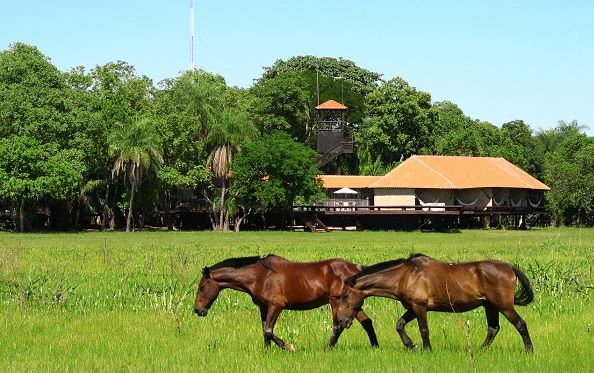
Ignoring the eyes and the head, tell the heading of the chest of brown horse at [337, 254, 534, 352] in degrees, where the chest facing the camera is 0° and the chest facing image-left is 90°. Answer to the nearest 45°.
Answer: approximately 90°

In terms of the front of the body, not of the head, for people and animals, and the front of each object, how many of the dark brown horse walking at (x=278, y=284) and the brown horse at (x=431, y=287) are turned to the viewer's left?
2

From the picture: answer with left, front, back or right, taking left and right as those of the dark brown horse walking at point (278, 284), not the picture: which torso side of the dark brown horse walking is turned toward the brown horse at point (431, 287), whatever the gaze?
back

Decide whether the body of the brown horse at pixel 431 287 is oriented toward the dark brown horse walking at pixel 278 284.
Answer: yes

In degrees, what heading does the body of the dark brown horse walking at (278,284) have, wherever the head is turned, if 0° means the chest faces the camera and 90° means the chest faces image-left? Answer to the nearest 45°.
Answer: approximately 90°
